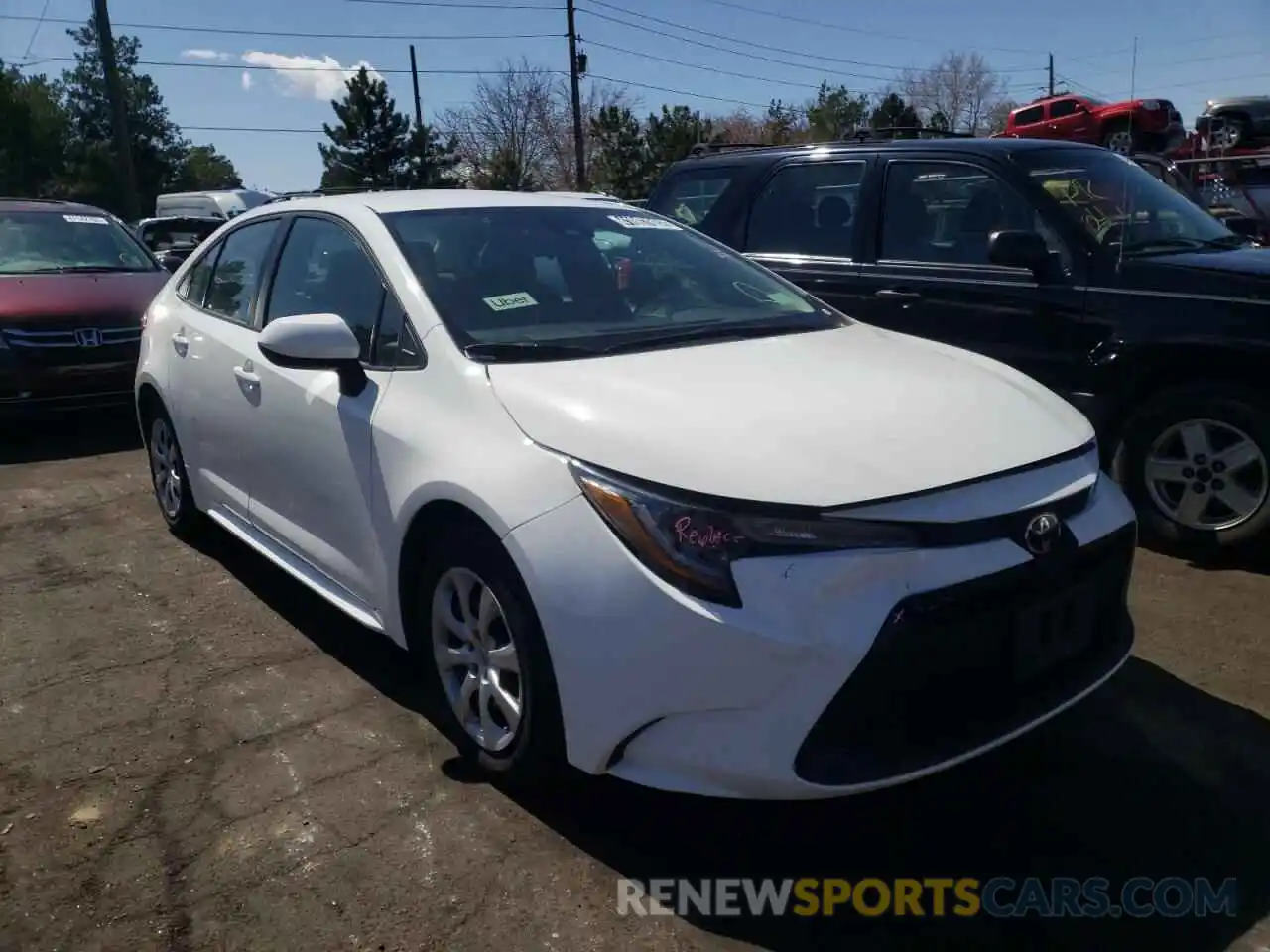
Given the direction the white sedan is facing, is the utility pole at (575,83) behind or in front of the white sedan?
behind

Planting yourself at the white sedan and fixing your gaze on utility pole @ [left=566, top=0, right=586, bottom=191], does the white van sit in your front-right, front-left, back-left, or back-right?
front-left

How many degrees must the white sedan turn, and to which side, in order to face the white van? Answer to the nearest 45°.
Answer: approximately 135° to its left

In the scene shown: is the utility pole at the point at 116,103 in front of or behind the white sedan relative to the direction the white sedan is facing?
behind

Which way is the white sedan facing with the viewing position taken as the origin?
facing the viewer and to the right of the viewer

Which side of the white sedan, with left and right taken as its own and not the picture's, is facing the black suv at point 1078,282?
left

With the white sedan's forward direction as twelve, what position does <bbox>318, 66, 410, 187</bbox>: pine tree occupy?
The pine tree is roughly at 7 o'clock from the white sedan.

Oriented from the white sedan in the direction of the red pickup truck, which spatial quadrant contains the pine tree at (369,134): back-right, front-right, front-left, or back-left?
front-left
